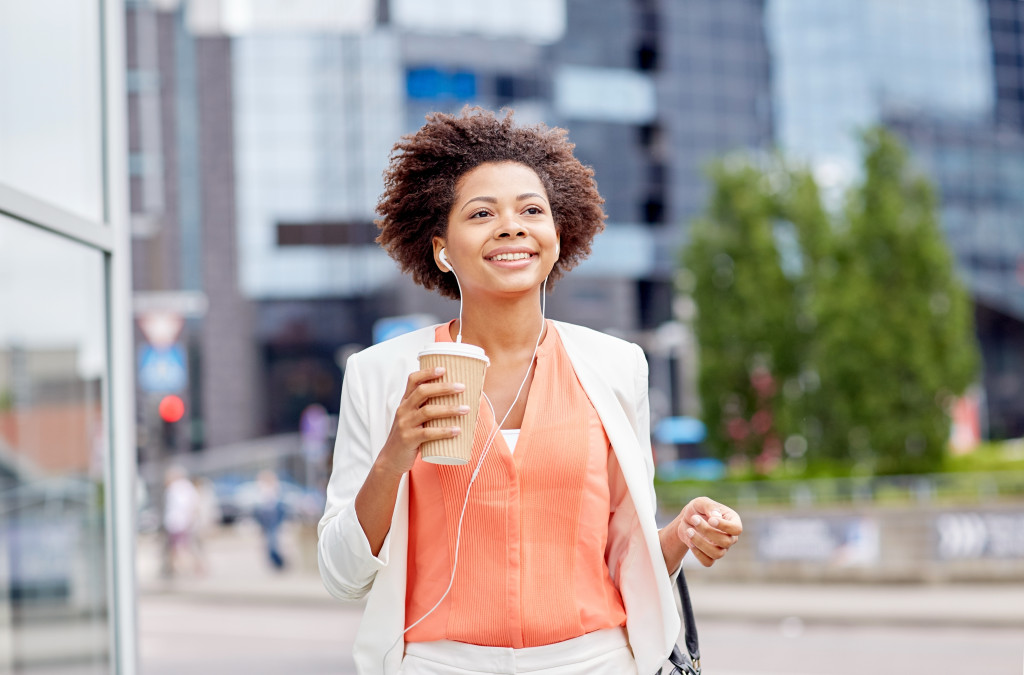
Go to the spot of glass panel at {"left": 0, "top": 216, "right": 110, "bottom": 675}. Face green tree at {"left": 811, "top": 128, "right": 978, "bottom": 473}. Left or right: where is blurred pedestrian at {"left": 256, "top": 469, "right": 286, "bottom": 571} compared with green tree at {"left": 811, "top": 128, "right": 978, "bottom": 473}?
left

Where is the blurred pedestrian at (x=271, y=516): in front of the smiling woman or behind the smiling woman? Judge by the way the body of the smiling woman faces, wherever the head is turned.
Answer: behind

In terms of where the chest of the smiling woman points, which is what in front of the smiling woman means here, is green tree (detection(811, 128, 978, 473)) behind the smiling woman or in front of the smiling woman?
behind

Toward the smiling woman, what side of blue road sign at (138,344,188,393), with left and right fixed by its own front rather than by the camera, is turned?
front

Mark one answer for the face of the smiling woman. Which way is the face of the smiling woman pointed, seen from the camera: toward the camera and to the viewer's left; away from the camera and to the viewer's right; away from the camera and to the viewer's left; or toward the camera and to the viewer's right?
toward the camera and to the viewer's right

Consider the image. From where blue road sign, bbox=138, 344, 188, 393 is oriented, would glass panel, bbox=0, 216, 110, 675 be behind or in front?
in front

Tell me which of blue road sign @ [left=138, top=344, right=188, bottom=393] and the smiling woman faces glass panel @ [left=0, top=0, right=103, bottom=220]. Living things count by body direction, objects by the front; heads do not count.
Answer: the blue road sign

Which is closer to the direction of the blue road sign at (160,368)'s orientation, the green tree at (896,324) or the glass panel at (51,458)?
the glass panel

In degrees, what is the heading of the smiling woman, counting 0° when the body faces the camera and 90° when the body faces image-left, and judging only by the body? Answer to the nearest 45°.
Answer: approximately 0°

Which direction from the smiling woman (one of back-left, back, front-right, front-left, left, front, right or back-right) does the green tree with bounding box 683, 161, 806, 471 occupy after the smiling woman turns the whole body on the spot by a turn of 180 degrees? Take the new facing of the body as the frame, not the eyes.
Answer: front
